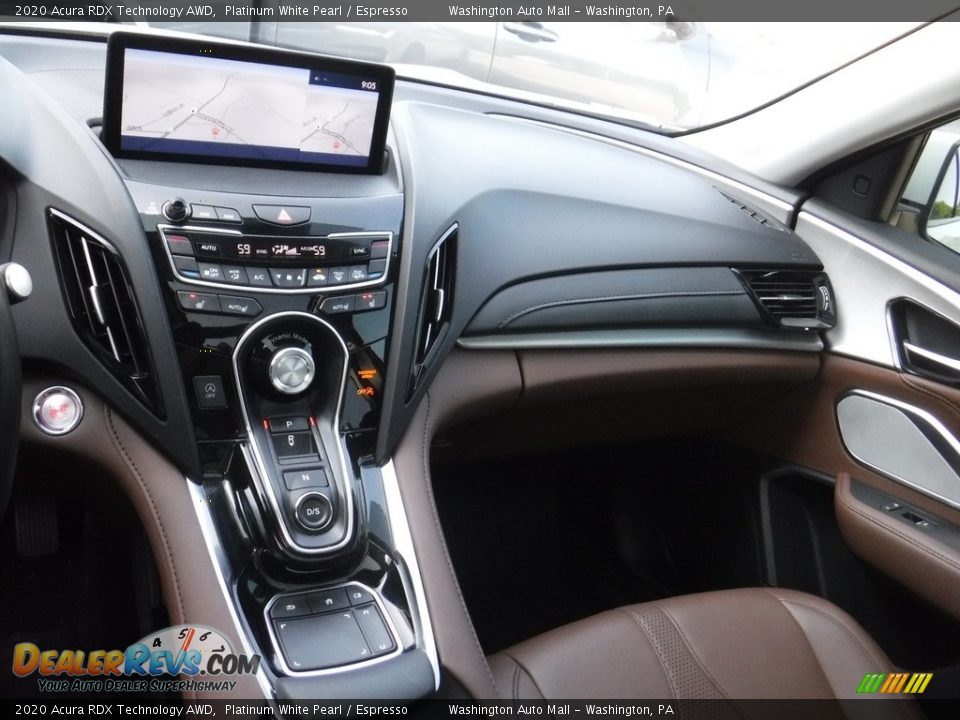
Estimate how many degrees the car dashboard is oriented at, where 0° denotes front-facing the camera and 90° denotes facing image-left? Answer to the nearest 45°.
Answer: approximately 0°
